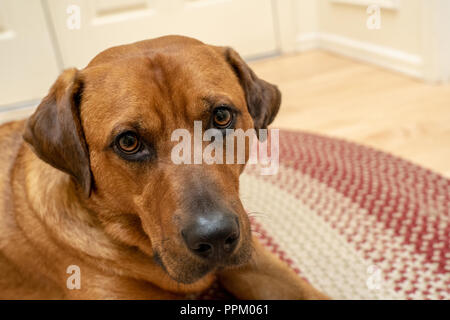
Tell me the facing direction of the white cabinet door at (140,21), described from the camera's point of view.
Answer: facing the viewer

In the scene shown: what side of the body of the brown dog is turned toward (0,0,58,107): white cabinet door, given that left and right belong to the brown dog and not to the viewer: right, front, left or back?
back

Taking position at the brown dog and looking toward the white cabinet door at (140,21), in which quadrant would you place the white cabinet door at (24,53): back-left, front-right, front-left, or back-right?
front-left

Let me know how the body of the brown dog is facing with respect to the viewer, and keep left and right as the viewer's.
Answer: facing the viewer and to the right of the viewer

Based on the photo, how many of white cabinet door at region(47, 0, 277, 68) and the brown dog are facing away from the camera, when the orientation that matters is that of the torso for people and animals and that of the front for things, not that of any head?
0

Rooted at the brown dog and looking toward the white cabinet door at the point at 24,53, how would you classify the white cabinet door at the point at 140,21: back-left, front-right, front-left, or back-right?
front-right
